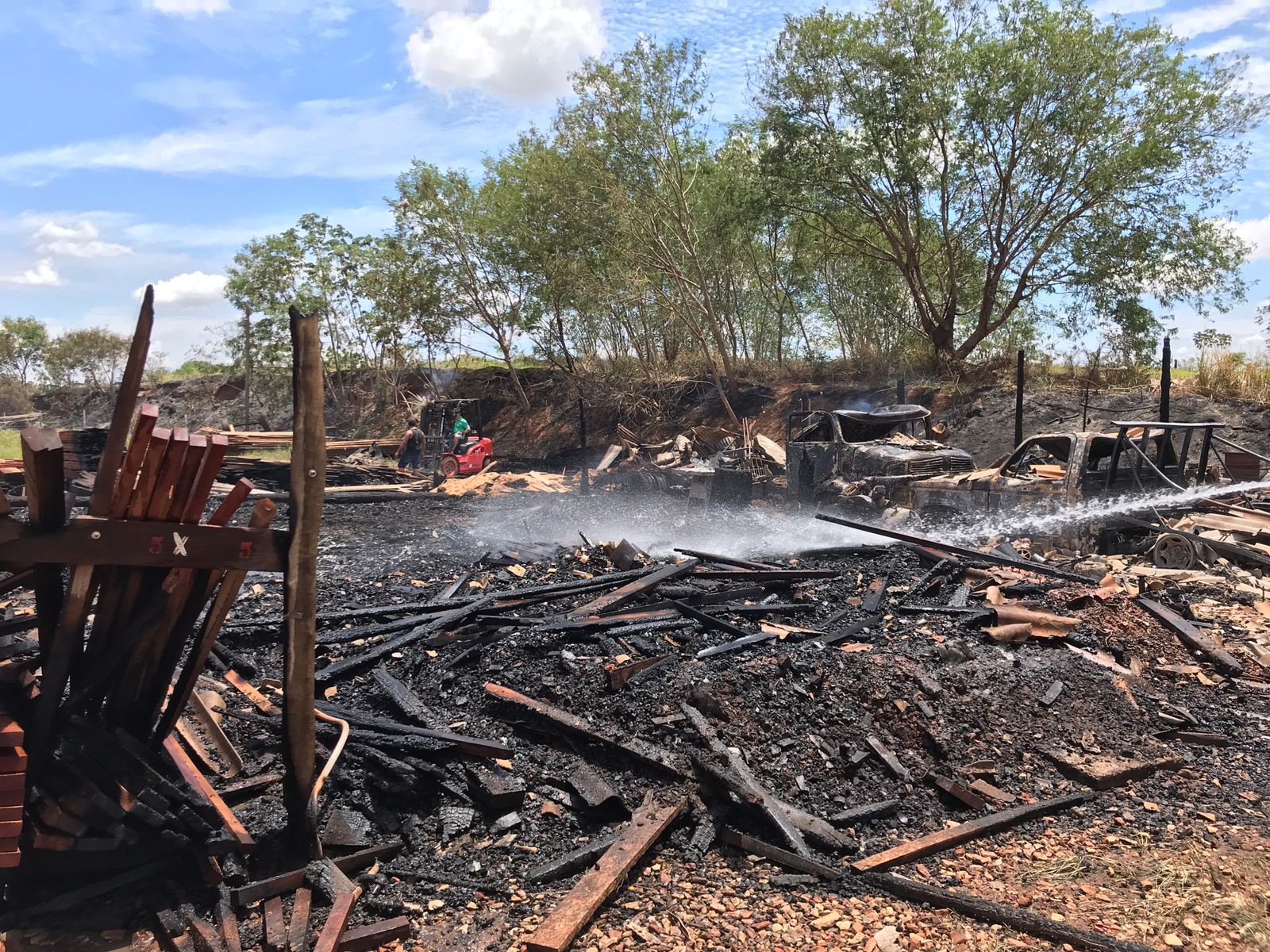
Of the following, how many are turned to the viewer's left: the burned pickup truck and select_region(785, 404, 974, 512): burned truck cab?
1

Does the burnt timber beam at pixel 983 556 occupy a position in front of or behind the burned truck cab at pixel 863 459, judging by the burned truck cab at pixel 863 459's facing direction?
in front

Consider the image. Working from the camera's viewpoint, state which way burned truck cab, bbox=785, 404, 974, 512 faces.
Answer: facing the viewer and to the right of the viewer

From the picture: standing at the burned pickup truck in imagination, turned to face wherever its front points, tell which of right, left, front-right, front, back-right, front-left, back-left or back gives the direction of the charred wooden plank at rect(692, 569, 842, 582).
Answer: front-left

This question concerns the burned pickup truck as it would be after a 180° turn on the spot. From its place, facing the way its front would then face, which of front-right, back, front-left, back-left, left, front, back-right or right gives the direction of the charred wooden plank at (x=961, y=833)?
right

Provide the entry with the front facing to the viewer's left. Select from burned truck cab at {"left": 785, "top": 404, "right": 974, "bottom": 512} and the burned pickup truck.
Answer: the burned pickup truck

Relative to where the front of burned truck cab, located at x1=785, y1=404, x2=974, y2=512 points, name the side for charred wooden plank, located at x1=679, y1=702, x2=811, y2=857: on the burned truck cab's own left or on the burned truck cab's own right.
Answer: on the burned truck cab's own right

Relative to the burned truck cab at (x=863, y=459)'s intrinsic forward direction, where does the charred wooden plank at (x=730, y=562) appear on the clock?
The charred wooden plank is roughly at 2 o'clock from the burned truck cab.

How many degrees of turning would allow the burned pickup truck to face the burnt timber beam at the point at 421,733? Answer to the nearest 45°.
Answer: approximately 45° to its left

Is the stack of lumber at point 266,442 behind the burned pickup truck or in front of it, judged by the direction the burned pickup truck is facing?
in front

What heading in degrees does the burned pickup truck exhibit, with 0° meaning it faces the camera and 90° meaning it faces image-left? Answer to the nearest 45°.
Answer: approximately 90°

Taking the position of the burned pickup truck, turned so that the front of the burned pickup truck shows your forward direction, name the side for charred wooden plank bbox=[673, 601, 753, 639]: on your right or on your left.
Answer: on your left

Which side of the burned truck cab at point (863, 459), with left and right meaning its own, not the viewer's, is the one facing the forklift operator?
back

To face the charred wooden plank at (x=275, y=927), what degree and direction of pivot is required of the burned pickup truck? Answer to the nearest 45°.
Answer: approximately 90° to its left

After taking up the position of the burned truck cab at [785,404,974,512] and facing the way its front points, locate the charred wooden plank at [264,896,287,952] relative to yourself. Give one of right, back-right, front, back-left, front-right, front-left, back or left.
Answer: front-right

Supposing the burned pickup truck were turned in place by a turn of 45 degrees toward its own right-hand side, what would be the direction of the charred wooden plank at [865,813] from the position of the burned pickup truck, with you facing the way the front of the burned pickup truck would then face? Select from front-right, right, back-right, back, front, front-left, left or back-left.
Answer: back-left

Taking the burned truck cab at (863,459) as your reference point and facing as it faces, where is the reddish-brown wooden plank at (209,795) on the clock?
The reddish-brown wooden plank is roughly at 2 o'clock from the burned truck cab.
